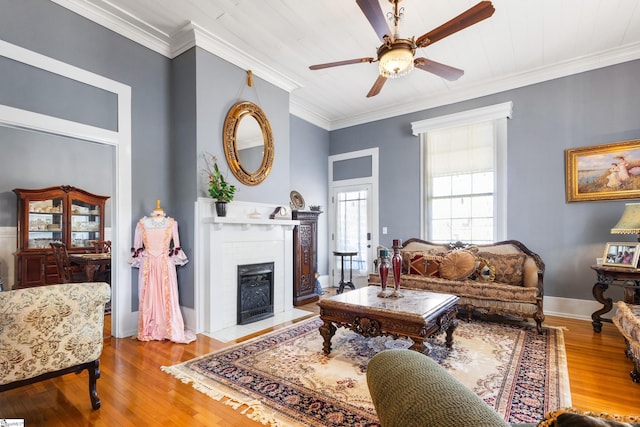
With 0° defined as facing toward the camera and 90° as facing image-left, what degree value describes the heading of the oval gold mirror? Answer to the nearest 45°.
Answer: approximately 315°

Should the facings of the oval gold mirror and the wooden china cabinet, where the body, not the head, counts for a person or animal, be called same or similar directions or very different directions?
same or similar directions

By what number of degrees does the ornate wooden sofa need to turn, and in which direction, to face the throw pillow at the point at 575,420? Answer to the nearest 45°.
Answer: approximately 45° to its left

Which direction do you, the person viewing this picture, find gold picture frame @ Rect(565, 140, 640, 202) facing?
facing the viewer and to the left of the viewer

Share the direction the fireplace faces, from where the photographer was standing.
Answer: facing the viewer and to the right of the viewer

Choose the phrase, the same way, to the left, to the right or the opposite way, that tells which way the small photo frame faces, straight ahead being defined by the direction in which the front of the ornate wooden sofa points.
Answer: the same way

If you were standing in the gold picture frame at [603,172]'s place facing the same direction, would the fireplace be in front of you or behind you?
in front

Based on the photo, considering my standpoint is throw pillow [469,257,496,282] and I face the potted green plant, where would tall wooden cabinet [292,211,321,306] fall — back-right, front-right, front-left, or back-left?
front-right

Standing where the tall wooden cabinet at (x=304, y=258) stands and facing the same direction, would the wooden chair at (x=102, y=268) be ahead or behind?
behind

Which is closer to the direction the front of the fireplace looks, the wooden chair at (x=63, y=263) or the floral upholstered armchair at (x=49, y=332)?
the floral upholstered armchair

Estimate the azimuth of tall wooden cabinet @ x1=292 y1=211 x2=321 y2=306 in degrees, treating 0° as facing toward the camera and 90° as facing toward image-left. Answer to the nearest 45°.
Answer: approximately 315°

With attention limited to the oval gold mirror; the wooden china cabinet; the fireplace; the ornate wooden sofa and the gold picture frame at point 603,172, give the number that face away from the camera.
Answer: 0

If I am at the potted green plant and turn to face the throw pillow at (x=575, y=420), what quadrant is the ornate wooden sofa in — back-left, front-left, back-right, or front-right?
front-left

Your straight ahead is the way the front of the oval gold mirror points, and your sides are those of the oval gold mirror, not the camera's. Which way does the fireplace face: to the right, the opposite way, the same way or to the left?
the same way

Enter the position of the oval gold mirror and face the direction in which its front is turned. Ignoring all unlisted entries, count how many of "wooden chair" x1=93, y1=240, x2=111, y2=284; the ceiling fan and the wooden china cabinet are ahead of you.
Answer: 1

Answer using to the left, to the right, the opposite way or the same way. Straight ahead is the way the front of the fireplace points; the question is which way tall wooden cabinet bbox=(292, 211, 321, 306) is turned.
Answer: the same way
